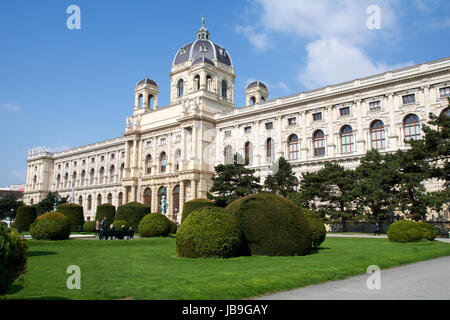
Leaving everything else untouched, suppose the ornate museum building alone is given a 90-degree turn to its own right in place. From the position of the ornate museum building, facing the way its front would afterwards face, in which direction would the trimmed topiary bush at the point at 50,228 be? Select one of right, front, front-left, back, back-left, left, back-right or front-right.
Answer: left

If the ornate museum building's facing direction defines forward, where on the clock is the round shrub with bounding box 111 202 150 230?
The round shrub is roughly at 11 o'clock from the ornate museum building.

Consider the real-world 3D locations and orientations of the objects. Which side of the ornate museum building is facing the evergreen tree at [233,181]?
front

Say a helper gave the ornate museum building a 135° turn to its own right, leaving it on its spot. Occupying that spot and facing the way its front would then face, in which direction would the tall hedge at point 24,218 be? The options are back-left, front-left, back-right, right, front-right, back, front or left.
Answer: left

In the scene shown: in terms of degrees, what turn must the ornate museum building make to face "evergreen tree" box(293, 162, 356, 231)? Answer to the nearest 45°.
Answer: approximately 45° to its left

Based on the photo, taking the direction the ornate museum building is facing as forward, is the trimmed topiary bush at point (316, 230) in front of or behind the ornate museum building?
in front

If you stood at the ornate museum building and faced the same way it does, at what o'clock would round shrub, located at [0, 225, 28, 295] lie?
The round shrub is roughly at 11 o'clock from the ornate museum building.

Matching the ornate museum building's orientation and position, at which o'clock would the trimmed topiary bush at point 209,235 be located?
The trimmed topiary bush is roughly at 11 o'clock from the ornate museum building.

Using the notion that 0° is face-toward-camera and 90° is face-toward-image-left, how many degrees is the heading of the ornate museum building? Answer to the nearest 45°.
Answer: approximately 45°

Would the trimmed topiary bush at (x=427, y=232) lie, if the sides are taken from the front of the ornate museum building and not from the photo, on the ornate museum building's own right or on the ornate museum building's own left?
on the ornate museum building's own left

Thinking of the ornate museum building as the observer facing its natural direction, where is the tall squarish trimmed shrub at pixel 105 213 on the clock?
The tall squarish trimmed shrub is roughly at 1 o'clock from the ornate museum building.

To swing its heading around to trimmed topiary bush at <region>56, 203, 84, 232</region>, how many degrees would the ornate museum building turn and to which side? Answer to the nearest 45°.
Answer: approximately 45° to its right
